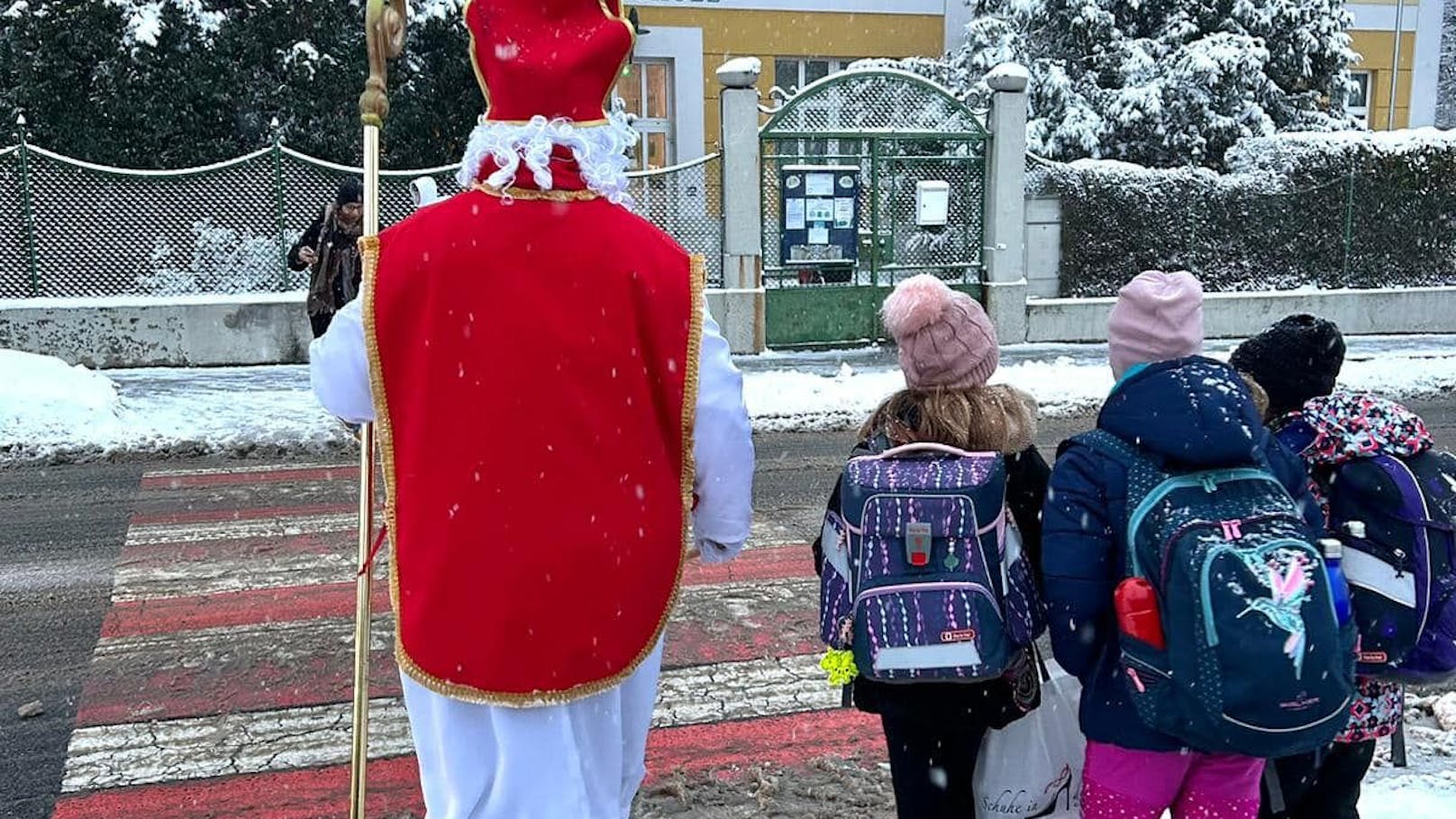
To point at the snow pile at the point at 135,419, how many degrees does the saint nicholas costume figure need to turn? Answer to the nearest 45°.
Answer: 0° — it already faces it

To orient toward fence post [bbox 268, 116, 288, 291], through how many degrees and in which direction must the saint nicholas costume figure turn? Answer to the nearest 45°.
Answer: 0° — it already faces it

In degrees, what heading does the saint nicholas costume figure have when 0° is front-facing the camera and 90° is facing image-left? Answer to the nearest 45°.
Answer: approximately 180°

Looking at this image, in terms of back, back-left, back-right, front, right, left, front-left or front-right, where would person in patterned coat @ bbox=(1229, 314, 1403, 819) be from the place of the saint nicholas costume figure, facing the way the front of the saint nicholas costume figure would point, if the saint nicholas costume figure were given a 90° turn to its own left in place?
back

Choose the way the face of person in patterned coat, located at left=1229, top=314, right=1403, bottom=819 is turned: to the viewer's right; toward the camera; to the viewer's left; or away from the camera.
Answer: away from the camera

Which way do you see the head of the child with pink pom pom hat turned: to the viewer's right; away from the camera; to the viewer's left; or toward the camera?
away from the camera

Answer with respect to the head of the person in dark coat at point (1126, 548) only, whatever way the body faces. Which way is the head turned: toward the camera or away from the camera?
away from the camera

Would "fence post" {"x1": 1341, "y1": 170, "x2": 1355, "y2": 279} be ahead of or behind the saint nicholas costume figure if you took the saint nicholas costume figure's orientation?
ahead

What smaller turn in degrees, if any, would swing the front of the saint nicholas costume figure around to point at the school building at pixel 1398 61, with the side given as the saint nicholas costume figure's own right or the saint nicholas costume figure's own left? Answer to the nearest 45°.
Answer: approximately 45° to the saint nicholas costume figure's own right

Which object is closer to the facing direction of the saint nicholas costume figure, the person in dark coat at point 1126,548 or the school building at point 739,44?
the school building

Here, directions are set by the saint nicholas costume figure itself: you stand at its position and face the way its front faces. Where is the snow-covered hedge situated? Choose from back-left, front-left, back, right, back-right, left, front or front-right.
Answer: front-right

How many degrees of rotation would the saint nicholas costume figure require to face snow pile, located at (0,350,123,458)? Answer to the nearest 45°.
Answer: approximately 45° to its left

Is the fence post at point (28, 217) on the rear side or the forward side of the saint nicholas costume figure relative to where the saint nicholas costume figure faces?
on the forward side

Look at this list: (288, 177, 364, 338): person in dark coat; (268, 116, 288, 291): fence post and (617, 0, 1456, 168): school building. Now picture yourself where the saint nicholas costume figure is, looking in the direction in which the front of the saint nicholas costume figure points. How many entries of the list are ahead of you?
3
